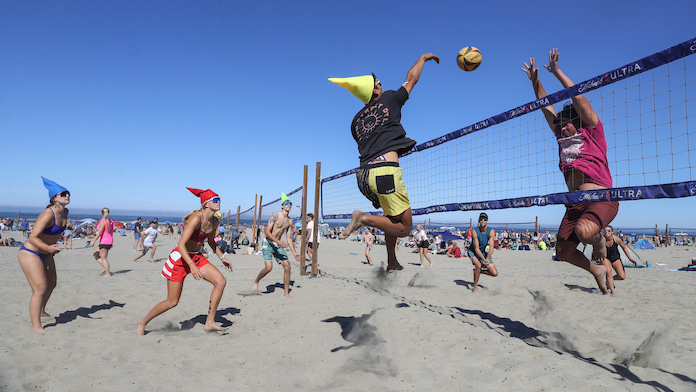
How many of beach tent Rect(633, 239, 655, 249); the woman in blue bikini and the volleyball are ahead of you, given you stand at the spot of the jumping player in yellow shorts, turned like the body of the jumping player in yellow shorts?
2

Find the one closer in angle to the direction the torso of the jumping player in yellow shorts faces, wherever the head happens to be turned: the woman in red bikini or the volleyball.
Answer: the volleyball

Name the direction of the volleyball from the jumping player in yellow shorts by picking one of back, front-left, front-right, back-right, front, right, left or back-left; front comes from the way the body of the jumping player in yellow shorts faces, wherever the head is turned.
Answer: front

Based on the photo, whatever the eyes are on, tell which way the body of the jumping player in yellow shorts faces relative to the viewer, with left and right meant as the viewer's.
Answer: facing away from the viewer and to the right of the viewer

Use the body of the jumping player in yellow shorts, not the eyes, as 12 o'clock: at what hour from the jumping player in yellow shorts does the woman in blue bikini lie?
The woman in blue bikini is roughly at 8 o'clock from the jumping player in yellow shorts.

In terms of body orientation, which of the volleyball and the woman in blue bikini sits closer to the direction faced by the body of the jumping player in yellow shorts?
the volleyball

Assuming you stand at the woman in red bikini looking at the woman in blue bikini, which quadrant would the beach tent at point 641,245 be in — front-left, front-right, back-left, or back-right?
back-right

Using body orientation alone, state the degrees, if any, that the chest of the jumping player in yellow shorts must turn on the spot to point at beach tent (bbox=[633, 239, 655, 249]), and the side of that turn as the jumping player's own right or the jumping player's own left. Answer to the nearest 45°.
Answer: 0° — they already face it

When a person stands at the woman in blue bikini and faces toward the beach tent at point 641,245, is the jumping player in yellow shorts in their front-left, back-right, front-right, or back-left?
front-right

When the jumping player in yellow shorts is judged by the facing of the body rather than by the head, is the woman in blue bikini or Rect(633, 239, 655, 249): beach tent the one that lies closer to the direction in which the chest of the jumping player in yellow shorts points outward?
the beach tent
